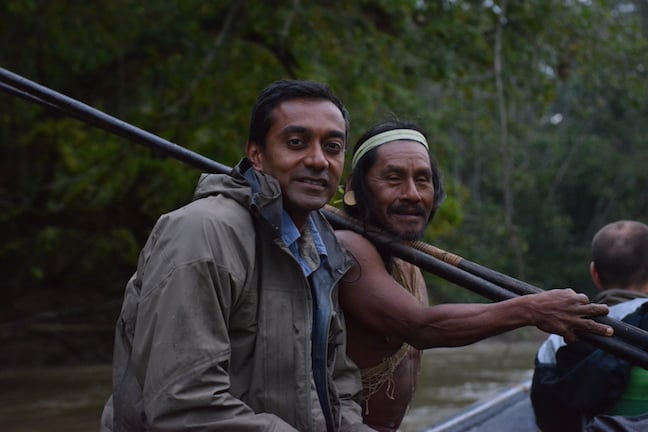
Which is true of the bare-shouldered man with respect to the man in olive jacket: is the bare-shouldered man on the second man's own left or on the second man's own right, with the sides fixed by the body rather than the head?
on the second man's own left

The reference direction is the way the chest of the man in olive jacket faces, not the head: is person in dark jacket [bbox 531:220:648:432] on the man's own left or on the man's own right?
on the man's own left

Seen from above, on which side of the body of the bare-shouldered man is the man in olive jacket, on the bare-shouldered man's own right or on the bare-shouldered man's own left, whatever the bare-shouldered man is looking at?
on the bare-shouldered man's own right

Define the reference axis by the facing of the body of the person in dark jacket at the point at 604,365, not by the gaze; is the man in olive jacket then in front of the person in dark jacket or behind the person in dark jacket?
behind

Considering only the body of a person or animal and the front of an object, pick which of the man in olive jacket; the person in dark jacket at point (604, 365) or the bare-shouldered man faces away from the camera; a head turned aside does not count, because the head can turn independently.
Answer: the person in dark jacket

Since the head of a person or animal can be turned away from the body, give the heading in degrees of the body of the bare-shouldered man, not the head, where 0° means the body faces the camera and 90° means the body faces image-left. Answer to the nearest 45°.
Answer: approximately 315°

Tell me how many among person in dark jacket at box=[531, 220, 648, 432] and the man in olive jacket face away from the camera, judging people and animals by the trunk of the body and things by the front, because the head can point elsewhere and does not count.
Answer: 1

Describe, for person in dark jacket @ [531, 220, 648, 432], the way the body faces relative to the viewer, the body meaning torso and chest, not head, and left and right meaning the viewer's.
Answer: facing away from the viewer

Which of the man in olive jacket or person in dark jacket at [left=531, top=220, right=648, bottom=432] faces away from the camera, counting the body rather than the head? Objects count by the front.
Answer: the person in dark jacket

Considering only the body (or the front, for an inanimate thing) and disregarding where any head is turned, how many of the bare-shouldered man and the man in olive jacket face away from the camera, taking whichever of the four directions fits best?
0

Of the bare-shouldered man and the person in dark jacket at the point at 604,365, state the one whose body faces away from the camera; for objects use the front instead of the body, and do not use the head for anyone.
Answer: the person in dark jacket

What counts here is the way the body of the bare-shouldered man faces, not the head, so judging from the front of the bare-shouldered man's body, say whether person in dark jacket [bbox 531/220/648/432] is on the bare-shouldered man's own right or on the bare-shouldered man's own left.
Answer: on the bare-shouldered man's own left
